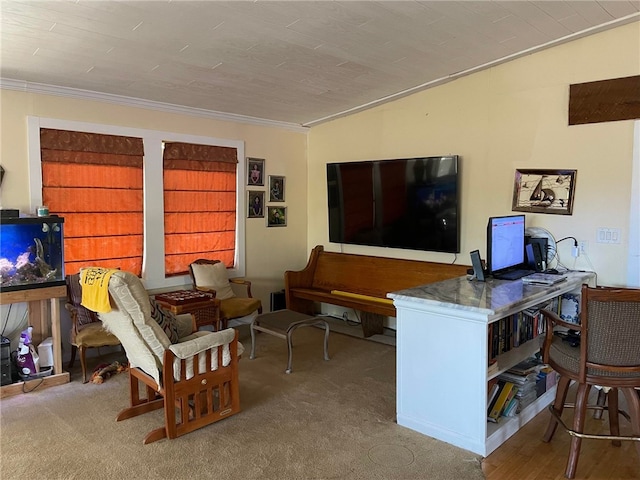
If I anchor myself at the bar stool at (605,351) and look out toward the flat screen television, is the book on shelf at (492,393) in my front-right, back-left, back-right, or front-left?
front-left

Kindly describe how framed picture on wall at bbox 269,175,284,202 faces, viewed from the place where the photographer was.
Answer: facing the viewer and to the right of the viewer

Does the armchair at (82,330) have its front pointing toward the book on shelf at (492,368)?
yes

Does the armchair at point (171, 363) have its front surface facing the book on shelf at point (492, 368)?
no

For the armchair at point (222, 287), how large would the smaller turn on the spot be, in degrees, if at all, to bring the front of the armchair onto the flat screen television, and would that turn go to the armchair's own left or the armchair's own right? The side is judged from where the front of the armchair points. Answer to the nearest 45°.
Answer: approximately 45° to the armchair's own left

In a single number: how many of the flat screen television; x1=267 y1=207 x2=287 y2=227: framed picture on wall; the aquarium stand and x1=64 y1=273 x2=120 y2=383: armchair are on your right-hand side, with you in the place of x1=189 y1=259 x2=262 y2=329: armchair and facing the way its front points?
2

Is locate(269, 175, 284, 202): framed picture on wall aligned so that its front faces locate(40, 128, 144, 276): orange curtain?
no

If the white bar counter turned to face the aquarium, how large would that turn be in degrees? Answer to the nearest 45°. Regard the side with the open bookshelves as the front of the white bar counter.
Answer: approximately 135° to its right

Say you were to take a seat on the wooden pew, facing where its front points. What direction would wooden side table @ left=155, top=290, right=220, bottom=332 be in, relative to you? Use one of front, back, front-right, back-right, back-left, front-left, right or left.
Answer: front

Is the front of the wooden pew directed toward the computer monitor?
no

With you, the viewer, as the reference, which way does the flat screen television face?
facing the viewer and to the left of the viewer

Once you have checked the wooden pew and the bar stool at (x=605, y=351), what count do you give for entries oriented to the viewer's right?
0

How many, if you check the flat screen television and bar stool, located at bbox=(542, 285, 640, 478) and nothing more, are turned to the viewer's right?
0

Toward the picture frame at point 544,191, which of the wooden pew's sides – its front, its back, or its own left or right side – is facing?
left

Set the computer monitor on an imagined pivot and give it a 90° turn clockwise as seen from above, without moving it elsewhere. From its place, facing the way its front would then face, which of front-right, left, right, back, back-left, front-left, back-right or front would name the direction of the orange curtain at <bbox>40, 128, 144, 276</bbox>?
front-right
